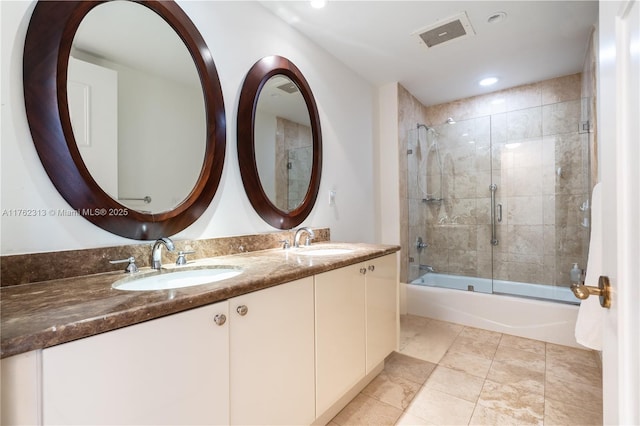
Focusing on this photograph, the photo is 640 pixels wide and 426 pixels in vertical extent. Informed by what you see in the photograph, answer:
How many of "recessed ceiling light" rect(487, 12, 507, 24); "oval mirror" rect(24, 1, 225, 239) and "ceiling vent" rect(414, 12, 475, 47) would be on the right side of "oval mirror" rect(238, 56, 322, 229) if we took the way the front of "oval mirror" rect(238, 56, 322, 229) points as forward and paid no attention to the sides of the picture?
1

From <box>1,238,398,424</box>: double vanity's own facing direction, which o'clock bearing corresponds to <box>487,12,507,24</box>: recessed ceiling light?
The recessed ceiling light is roughly at 10 o'clock from the double vanity.

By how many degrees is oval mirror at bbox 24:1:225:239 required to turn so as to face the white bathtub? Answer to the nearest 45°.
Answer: approximately 45° to its left

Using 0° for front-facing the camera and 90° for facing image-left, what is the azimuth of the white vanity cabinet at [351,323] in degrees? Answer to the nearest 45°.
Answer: approximately 315°

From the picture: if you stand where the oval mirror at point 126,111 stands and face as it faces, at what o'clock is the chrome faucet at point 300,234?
The chrome faucet is roughly at 10 o'clock from the oval mirror.

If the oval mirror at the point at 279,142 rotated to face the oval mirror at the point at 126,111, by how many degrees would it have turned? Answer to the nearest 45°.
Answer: approximately 90° to its right
